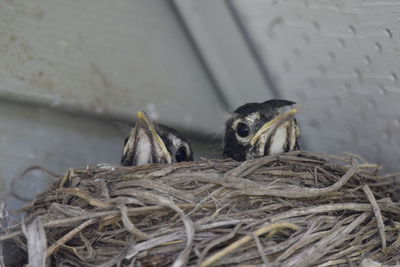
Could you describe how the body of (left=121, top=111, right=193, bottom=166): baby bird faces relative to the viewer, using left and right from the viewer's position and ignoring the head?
facing the viewer and to the left of the viewer

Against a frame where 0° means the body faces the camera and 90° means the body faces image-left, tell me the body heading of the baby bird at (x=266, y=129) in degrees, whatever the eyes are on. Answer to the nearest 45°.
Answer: approximately 315°

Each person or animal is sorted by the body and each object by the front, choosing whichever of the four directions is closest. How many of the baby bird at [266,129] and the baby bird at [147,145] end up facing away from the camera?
0
